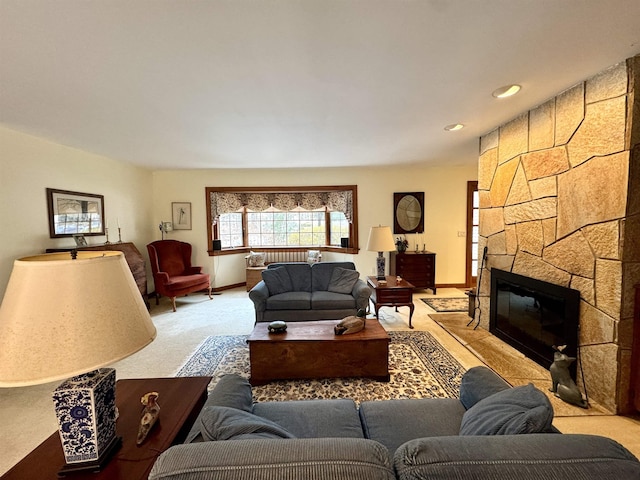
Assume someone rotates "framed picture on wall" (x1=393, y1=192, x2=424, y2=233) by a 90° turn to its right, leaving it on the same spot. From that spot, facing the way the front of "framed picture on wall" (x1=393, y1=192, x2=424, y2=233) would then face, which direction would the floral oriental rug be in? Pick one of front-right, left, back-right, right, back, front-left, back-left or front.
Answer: left

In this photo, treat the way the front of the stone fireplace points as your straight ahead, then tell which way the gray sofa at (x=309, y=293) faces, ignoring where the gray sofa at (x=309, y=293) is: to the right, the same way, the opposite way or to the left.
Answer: to the left

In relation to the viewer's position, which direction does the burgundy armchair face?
facing the viewer and to the right of the viewer

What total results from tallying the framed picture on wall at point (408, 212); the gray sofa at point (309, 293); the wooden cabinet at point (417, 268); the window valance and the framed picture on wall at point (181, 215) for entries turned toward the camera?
5

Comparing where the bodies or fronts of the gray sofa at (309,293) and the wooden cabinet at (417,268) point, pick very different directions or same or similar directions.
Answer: same or similar directions

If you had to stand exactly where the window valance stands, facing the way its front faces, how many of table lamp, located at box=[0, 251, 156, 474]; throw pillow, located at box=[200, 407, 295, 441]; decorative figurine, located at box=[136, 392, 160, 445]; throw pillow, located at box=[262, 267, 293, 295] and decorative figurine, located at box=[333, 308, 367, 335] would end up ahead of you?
5

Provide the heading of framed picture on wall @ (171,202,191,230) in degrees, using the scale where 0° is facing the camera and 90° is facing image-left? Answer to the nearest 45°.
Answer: approximately 0°

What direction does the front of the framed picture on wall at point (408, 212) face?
toward the camera

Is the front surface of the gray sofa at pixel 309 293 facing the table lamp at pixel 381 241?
no

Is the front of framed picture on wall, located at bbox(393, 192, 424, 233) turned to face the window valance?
no

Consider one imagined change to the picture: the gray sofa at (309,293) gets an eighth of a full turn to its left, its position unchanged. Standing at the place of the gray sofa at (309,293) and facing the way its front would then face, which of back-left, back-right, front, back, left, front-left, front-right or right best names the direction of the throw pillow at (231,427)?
front-right

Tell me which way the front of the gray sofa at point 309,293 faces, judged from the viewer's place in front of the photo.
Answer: facing the viewer

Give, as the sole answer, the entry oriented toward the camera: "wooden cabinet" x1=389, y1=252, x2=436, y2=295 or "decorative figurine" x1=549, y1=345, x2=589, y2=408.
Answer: the wooden cabinet

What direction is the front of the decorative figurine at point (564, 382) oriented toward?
to the viewer's left

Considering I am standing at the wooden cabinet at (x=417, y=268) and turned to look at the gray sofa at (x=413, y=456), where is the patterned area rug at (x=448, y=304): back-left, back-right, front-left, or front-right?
front-left

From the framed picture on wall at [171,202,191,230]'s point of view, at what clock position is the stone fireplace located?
The stone fireplace is roughly at 11 o'clock from the framed picture on wall.

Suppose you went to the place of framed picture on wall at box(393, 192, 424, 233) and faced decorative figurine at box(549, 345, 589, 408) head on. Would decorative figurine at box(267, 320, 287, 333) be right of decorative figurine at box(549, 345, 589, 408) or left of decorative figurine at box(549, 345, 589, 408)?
right

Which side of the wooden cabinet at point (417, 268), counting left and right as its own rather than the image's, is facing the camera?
front

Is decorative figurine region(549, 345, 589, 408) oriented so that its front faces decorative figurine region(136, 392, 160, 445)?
no

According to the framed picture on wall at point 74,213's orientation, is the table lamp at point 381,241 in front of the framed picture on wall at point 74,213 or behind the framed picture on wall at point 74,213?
in front
